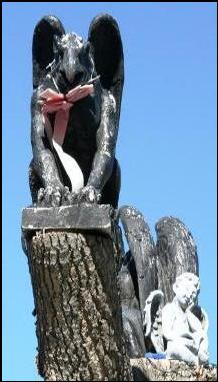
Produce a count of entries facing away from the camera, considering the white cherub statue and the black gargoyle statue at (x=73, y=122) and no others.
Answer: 0

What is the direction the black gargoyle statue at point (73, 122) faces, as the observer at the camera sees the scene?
facing the viewer

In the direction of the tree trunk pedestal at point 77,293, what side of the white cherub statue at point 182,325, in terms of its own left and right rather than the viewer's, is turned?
right
